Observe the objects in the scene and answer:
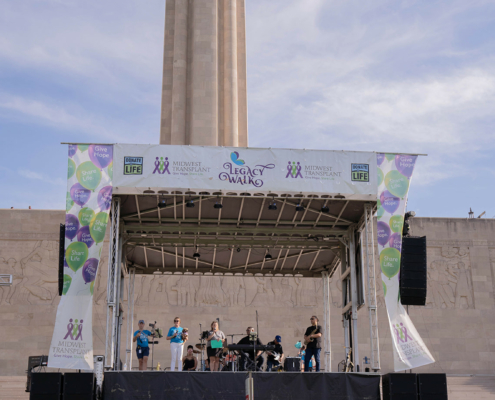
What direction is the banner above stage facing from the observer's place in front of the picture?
facing the viewer

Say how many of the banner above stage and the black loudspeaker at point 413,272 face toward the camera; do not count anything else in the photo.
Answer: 2

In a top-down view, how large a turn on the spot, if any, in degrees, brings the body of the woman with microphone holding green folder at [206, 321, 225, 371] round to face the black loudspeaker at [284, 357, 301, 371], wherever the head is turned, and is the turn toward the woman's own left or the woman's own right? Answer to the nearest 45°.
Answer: approximately 135° to the woman's own left

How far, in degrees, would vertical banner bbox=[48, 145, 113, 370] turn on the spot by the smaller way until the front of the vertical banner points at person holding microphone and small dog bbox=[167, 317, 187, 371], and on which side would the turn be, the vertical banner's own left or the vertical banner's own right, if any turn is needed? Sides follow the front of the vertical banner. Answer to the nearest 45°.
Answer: approximately 135° to the vertical banner's own left

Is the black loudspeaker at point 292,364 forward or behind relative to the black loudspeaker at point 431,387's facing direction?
behind

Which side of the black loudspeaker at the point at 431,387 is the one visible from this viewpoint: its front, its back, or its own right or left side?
front

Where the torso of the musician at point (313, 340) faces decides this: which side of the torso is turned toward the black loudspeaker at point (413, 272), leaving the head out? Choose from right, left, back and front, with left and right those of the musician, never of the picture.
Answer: left

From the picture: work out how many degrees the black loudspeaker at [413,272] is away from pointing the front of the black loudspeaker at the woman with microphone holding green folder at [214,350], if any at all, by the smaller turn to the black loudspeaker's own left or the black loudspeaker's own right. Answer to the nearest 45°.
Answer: approximately 90° to the black loudspeaker's own right

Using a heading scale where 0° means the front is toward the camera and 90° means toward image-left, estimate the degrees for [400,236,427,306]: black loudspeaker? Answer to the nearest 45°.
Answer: approximately 0°
